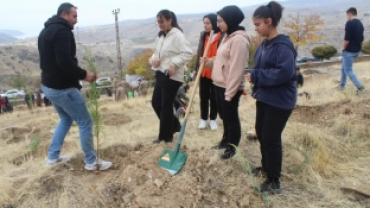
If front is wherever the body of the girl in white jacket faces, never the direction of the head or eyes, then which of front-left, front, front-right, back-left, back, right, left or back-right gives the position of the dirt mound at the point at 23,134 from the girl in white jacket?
right

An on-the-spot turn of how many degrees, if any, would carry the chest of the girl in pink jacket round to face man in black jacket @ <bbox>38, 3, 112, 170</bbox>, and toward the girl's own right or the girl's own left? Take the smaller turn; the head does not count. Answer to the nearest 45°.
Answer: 0° — they already face them

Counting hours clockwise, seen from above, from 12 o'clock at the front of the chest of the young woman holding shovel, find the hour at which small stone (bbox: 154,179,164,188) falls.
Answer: The small stone is roughly at 1 o'clock from the young woman holding shovel.

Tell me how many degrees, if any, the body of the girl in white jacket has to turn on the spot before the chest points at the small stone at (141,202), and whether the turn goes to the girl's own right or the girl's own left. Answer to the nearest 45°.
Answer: approximately 45° to the girl's own left

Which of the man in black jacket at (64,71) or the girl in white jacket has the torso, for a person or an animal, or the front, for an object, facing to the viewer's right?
the man in black jacket

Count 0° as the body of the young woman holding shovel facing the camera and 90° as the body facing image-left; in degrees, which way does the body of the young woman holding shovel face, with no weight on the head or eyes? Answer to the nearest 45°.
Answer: approximately 45°

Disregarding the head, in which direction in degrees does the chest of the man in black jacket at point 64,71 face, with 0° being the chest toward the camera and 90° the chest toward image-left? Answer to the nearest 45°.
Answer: approximately 270°

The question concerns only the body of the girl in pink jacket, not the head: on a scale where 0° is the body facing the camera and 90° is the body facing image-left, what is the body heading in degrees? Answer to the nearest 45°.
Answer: approximately 90°

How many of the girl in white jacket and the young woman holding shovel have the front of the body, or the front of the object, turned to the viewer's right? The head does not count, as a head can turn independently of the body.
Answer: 0
